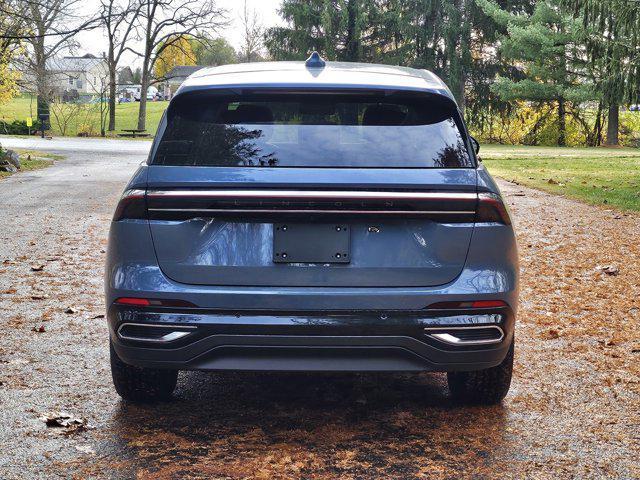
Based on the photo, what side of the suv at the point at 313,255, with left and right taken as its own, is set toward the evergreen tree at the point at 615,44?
front

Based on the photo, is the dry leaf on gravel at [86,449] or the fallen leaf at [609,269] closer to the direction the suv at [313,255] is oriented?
the fallen leaf

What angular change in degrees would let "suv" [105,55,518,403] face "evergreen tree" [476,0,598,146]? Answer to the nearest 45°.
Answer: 0° — it already faces it

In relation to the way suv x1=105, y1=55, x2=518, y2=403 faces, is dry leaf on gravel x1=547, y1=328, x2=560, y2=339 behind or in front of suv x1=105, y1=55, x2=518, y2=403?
in front

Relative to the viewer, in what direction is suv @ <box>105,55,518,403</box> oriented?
away from the camera

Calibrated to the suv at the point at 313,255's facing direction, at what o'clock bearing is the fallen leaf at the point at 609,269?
The fallen leaf is roughly at 1 o'clock from the suv.
